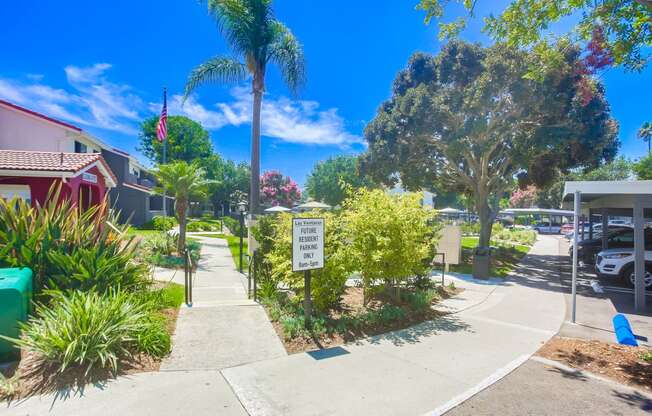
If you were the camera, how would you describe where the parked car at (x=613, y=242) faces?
facing the viewer and to the left of the viewer

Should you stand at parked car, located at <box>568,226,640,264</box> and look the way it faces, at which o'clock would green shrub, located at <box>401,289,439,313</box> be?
The green shrub is roughly at 11 o'clock from the parked car.

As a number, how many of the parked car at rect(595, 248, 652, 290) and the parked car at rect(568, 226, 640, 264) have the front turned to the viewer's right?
0

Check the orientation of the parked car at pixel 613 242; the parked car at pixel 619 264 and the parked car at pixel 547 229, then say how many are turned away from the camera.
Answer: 0

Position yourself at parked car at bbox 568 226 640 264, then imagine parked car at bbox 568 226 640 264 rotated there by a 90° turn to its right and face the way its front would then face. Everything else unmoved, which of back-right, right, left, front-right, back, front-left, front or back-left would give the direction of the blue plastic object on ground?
back-left

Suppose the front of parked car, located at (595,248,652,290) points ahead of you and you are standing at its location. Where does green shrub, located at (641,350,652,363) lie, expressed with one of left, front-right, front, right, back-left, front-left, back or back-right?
front-left

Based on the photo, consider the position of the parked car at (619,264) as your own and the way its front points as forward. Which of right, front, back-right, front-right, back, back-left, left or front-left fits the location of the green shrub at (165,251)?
front

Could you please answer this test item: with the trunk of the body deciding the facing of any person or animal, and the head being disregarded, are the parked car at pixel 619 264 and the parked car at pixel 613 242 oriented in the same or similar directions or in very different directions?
same or similar directions

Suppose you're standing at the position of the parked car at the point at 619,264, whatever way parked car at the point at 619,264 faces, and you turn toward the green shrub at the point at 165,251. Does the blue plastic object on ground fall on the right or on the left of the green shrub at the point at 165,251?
left

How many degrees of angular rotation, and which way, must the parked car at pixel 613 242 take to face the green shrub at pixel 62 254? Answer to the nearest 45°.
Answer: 0° — it already faces it
